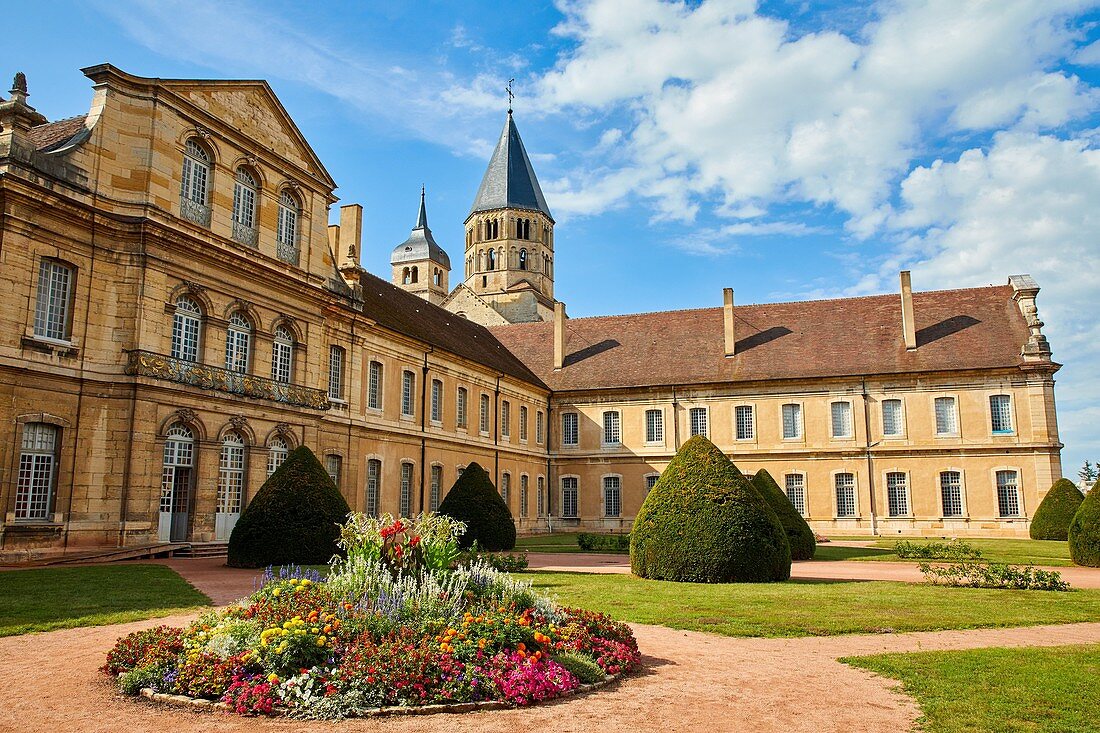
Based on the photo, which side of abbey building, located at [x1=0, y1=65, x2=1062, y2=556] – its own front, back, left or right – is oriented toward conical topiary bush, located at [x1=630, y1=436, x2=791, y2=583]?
front

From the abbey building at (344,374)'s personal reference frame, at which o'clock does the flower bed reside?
The flower bed is roughly at 1 o'clock from the abbey building.

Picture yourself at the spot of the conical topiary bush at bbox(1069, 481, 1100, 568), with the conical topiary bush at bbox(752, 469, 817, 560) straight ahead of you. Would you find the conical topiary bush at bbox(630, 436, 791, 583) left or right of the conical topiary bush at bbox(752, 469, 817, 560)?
left

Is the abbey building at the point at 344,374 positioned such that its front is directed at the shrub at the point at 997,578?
yes

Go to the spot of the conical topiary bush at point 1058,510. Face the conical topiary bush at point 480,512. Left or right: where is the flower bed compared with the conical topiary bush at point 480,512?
left

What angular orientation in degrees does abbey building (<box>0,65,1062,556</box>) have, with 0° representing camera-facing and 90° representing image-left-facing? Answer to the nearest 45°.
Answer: approximately 315°

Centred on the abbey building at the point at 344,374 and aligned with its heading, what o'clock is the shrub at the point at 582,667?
The shrub is roughly at 1 o'clock from the abbey building.
